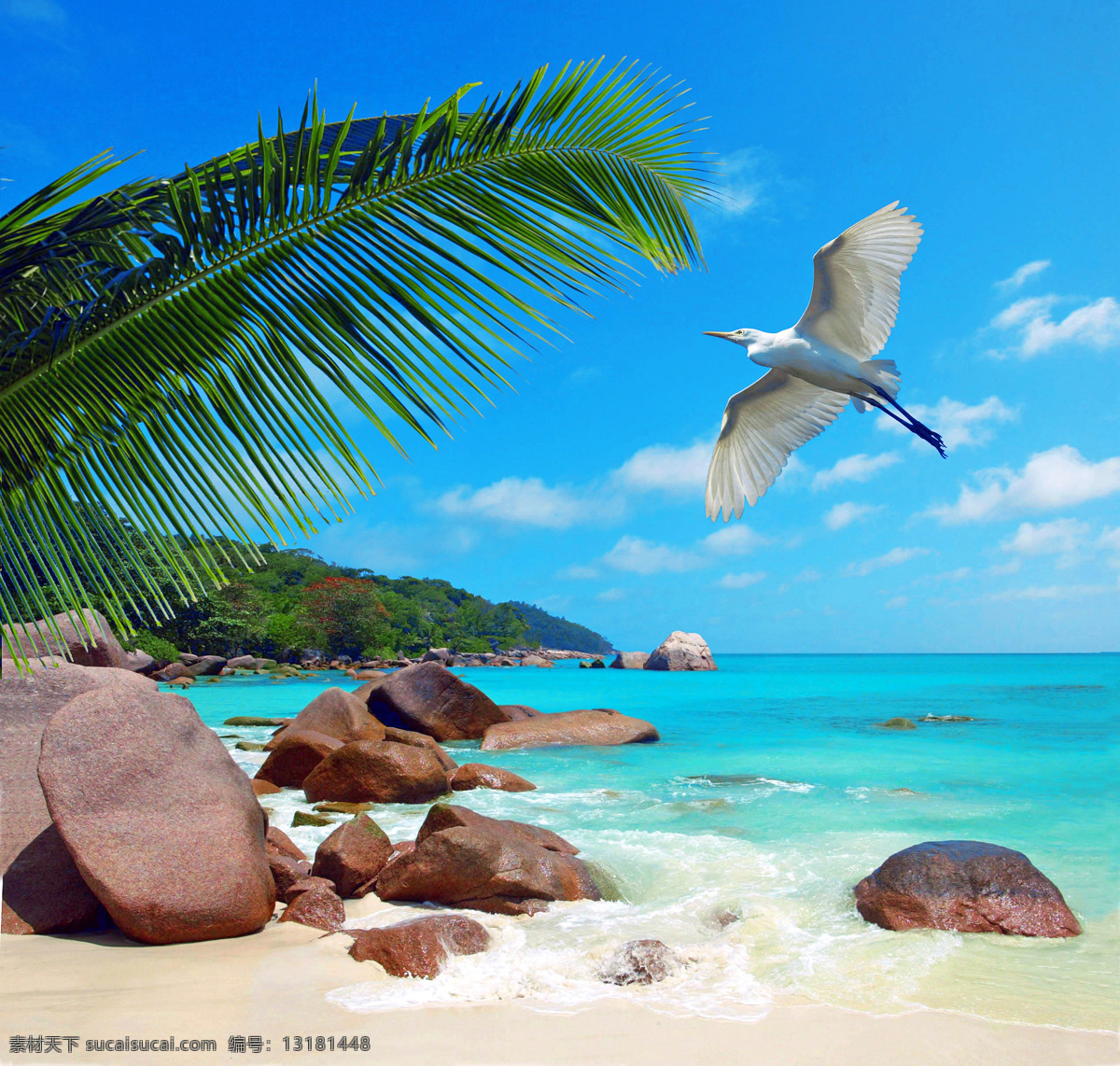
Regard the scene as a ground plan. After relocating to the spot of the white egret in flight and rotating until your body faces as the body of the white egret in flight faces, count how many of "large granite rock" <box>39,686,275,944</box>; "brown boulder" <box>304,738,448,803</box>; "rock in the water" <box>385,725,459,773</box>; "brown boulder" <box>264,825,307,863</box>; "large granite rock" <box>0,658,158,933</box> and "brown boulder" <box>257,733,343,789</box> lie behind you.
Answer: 0

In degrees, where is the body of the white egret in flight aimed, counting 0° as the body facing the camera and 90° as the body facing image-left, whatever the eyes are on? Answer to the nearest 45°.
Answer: approximately 90°

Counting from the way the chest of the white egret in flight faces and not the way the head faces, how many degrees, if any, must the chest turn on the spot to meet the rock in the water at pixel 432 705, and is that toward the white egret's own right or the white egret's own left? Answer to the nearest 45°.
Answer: approximately 45° to the white egret's own right

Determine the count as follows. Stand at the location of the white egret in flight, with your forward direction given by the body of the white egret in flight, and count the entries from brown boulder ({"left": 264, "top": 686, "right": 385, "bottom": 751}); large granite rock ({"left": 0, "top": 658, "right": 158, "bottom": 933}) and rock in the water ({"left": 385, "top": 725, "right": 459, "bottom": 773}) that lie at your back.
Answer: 0

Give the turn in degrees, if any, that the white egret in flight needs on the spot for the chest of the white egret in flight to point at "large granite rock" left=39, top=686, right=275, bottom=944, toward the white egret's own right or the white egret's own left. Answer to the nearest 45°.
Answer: approximately 45° to the white egret's own left

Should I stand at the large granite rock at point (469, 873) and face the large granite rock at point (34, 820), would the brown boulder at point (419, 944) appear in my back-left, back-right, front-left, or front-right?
front-left
